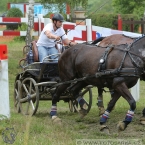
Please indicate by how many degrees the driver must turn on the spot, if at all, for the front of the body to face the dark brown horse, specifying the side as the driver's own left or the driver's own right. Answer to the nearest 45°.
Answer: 0° — they already face it

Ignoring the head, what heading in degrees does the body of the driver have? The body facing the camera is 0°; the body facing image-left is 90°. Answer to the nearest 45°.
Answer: approximately 315°

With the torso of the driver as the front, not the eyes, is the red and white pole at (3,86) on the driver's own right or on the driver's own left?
on the driver's own right

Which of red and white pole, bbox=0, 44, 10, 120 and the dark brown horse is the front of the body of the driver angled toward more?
the dark brown horse

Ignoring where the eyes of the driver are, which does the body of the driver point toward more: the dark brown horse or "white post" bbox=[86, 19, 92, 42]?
the dark brown horse

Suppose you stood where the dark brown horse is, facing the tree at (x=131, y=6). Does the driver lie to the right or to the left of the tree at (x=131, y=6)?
left

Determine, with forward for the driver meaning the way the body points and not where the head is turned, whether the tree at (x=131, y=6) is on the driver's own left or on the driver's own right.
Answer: on the driver's own left
